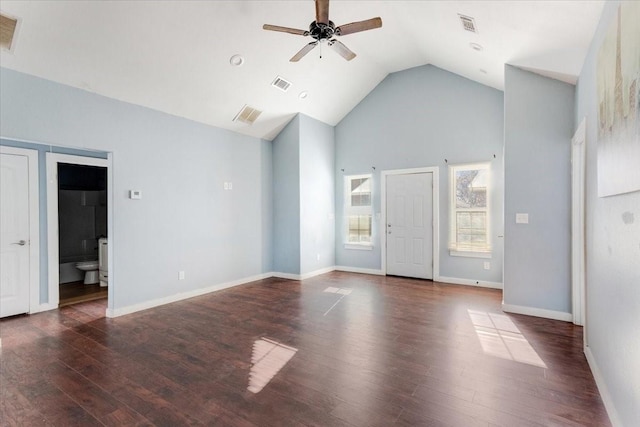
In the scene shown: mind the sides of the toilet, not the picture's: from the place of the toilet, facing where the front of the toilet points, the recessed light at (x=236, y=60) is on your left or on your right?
on your left

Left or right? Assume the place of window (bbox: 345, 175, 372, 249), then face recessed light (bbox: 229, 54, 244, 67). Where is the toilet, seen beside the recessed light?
right

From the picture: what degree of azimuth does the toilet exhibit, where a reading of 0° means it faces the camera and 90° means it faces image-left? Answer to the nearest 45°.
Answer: approximately 90°

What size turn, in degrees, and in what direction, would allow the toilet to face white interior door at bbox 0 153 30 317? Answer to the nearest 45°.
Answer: approximately 45° to its left

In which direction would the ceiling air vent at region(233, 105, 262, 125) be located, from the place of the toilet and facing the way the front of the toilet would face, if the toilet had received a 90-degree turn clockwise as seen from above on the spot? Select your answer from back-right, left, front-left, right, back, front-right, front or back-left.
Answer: back-right
